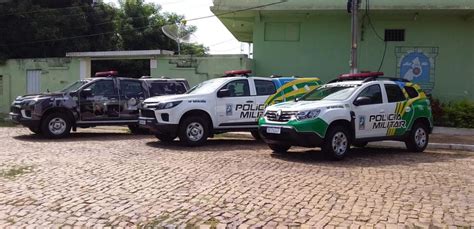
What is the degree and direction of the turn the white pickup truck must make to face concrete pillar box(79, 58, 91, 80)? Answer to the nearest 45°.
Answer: approximately 90° to its right

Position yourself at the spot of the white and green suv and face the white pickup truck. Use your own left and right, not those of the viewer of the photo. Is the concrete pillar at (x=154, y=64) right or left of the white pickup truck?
right

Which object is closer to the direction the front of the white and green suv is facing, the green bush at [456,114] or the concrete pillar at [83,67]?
the concrete pillar

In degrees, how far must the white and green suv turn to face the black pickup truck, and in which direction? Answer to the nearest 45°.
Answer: approximately 45° to its right

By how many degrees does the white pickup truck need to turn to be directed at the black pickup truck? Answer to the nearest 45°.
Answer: approximately 90° to its right

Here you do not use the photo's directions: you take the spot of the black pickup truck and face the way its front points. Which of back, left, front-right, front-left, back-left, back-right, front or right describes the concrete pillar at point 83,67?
back-right

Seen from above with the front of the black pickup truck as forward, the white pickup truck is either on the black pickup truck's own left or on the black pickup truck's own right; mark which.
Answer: on the black pickup truck's own left

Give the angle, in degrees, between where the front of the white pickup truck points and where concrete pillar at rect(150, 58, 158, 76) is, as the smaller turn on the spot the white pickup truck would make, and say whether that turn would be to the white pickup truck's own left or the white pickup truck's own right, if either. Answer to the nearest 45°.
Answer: approximately 135° to the white pickup truck's own right

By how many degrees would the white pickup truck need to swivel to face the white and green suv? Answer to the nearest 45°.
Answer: approximately 90° to its left

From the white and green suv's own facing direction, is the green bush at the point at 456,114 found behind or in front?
behind

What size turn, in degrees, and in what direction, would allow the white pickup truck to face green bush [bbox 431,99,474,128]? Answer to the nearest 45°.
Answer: approximately 180°
